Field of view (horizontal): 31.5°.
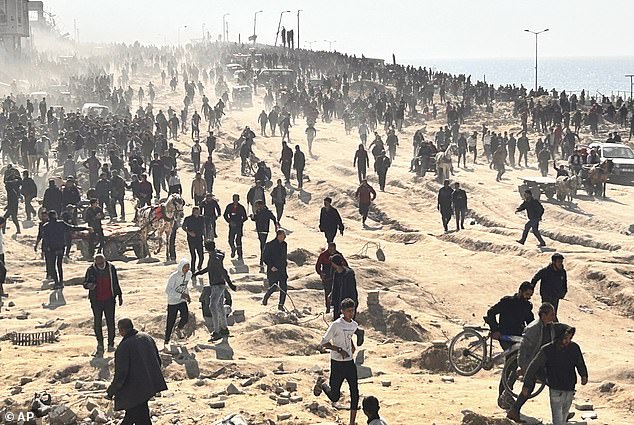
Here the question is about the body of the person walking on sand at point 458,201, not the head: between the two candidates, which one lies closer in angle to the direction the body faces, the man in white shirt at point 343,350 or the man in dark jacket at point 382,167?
the man in white shirt

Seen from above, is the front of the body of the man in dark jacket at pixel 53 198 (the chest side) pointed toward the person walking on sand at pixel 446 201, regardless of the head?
no

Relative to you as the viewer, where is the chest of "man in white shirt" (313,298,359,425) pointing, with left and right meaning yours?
facing the viewer and to the right of the viewer

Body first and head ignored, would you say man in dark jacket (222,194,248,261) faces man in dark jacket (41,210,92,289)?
no

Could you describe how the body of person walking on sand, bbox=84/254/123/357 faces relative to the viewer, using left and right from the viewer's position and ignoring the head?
facing the viewer

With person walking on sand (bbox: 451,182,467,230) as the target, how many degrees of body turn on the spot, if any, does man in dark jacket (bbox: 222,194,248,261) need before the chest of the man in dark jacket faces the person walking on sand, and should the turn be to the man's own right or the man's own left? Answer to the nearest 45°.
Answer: approximately 135° to the man's own left

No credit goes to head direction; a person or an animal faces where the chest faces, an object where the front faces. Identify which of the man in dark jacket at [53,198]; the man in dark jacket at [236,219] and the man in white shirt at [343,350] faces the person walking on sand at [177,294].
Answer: the man in dark jacket at [236,219]

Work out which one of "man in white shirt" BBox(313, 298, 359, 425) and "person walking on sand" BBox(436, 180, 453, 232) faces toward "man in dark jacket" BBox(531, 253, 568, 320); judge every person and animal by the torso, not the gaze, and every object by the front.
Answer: the person walking on sand

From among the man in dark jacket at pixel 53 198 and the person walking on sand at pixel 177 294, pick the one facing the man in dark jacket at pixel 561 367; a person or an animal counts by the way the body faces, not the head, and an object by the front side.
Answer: the person walking on sand

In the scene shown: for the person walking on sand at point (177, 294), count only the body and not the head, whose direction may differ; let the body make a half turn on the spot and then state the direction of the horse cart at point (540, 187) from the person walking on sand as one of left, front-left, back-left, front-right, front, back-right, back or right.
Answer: right

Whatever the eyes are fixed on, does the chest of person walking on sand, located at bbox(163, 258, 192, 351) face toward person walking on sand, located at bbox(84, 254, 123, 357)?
no

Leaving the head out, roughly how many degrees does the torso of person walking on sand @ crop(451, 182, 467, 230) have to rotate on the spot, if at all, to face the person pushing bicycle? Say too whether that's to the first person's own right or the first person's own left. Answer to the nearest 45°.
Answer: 0° — they already face them

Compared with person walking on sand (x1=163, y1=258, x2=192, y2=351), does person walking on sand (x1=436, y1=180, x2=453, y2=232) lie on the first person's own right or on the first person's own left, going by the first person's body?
on the first person's own left

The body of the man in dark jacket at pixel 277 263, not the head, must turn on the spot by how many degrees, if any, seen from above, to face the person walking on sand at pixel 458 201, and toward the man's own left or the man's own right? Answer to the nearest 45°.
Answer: approximately 90° to the man's own left

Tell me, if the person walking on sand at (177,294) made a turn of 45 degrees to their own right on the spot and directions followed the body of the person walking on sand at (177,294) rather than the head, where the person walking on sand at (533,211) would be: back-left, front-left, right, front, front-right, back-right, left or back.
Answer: back-left

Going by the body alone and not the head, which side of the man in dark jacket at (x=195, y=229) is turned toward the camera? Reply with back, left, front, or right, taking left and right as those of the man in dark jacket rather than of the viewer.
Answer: front
